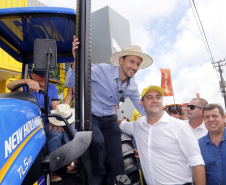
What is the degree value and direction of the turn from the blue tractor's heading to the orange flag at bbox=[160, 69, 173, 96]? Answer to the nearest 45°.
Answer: approximately 180°

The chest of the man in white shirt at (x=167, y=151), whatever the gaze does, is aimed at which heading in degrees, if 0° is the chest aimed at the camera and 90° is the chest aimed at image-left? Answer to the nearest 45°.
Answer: approximately 45°

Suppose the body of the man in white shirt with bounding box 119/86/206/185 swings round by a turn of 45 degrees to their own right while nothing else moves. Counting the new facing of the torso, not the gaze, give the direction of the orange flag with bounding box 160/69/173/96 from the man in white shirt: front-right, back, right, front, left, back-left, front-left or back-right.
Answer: right

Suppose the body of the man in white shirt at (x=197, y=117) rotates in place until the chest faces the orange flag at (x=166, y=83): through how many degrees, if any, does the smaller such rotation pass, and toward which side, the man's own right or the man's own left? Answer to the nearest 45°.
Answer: approximately 135° to the man's own right

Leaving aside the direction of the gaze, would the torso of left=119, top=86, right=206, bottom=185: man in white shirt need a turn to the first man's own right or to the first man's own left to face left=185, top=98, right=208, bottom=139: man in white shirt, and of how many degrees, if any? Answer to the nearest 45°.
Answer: approximately 180°

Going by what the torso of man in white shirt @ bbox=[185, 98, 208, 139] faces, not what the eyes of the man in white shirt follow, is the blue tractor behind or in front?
in front

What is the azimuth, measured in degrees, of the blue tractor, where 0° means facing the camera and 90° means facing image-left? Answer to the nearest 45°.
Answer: approximately 45°
